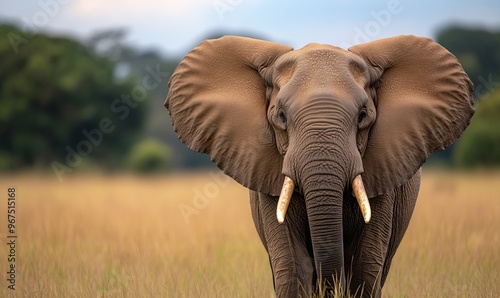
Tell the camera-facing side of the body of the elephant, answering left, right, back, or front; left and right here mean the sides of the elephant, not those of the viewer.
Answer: front

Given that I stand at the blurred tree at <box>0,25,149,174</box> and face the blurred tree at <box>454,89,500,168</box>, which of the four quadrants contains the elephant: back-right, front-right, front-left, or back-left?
front-right

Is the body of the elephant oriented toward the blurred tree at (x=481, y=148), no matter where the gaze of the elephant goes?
no

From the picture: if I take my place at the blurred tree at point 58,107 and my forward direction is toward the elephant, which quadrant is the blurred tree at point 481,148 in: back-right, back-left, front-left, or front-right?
front-left

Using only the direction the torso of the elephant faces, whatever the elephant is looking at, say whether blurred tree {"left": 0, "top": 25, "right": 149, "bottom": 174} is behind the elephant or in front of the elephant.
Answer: behind
